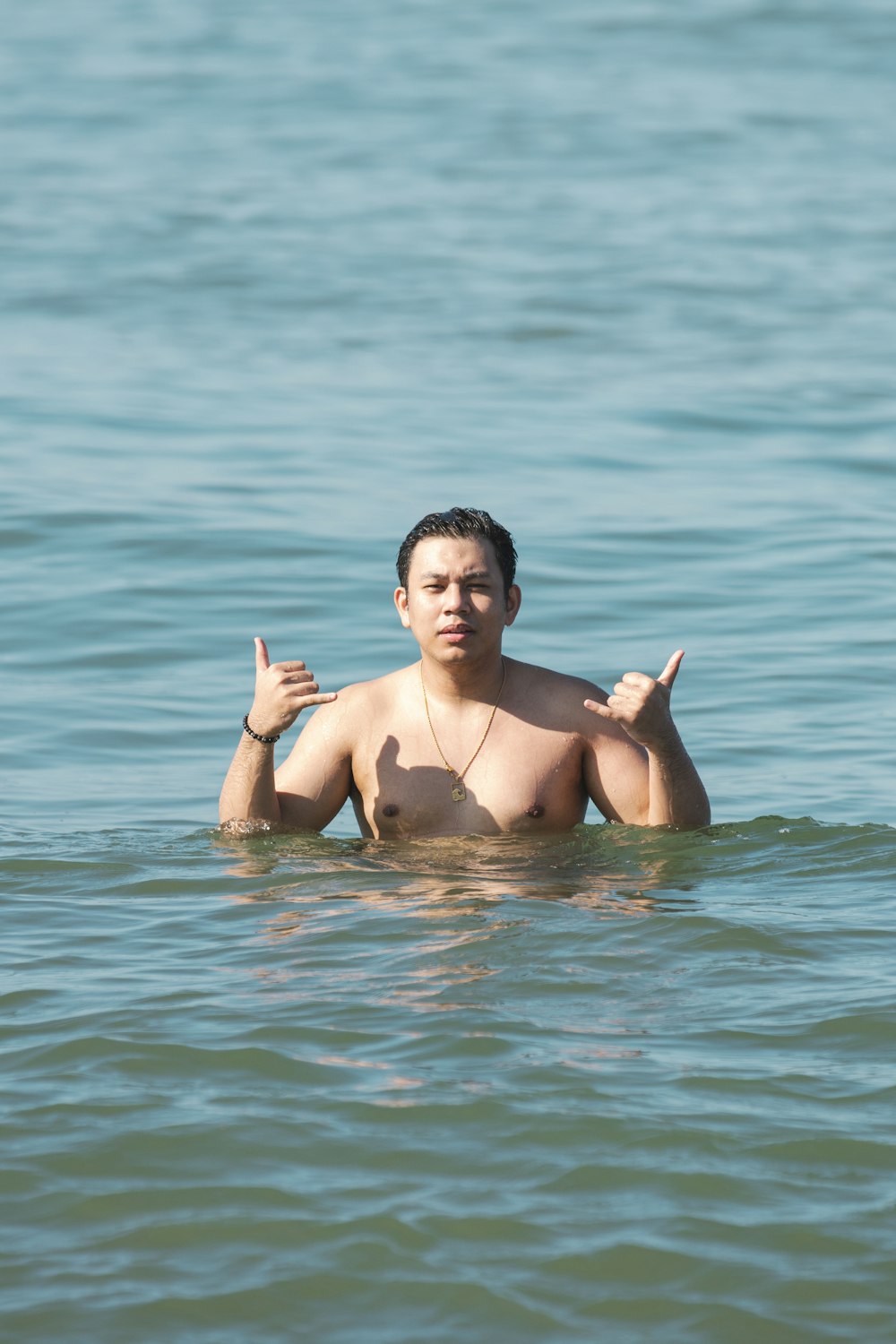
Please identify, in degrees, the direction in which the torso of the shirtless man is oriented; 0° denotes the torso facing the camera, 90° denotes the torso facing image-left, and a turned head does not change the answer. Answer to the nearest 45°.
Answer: approximately 0°
